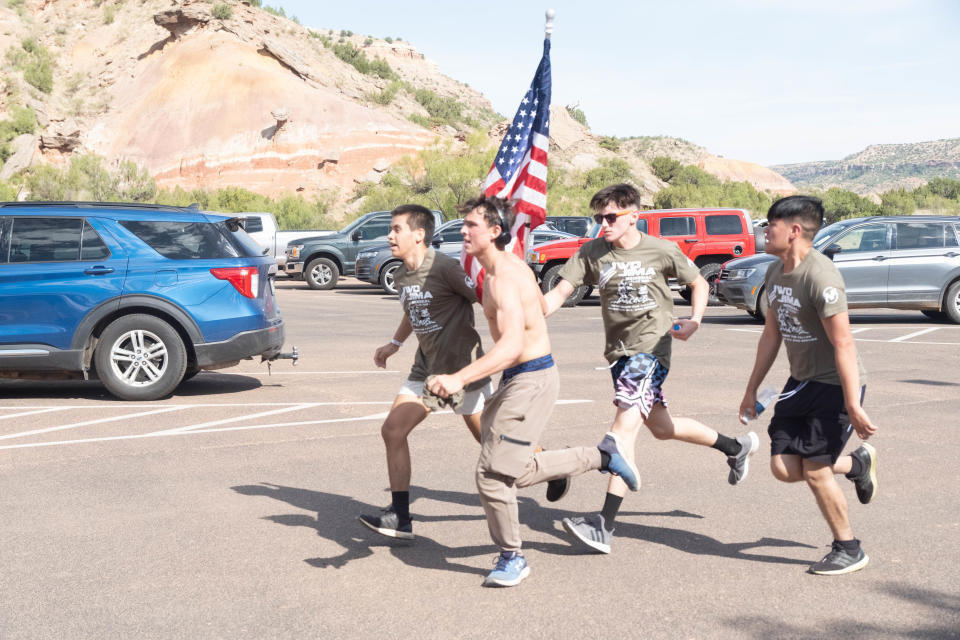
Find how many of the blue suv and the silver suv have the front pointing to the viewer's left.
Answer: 2

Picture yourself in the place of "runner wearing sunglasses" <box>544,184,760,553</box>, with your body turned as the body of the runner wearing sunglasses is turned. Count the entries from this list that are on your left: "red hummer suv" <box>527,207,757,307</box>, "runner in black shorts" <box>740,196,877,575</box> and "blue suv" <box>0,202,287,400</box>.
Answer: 1

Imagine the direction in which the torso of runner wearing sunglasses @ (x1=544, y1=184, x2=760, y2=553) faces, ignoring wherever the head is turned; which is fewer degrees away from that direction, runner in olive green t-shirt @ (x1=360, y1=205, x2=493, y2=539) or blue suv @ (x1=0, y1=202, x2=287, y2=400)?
the runner in olive green t-shirt

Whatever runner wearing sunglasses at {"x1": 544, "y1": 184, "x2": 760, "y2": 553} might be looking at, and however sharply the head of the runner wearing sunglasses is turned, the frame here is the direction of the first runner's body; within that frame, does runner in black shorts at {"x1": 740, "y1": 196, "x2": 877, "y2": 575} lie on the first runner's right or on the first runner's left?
on the first runner's left

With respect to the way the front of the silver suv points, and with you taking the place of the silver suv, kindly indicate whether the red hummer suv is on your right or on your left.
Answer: on your right

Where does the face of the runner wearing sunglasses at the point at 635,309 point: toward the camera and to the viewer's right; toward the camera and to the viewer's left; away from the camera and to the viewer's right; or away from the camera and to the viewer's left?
toward the camera and to the viewer's left

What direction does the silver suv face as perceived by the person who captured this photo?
facing to the left of the viewer

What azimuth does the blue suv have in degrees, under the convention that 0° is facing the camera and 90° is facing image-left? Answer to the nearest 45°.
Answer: approximately 90°

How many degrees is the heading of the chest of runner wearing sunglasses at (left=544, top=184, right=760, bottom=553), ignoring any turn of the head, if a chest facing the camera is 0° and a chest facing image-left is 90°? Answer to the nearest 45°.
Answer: approximately 45°

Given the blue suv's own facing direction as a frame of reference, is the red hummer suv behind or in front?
behind

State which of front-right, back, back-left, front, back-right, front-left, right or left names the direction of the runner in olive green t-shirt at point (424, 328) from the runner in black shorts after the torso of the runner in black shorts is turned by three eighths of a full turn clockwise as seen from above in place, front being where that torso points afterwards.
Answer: left

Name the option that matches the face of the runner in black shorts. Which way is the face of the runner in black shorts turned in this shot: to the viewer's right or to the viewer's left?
to the viewer's left

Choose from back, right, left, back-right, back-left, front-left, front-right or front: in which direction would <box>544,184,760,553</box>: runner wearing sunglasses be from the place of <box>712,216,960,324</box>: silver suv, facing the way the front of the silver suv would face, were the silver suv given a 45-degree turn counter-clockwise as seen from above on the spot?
front-left

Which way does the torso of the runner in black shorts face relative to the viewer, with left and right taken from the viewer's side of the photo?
facing the viewer and to the left of the viewer

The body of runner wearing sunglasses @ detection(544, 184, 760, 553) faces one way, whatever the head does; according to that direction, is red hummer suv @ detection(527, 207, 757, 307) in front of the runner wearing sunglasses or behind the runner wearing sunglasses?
behind
